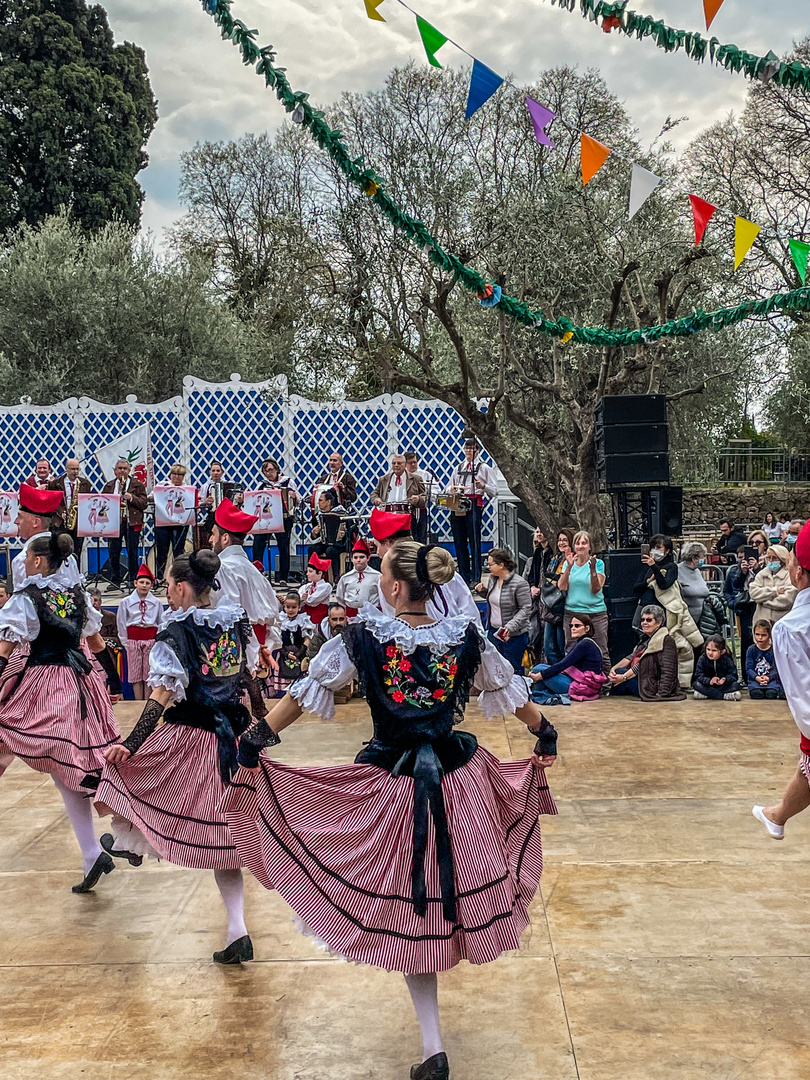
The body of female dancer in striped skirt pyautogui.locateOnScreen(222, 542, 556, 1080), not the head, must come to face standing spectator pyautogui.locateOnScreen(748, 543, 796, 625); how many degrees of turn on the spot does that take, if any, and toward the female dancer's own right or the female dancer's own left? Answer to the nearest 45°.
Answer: approximately 45° to the female dancer's own right

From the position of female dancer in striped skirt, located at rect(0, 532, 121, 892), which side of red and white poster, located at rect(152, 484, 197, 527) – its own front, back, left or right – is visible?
front

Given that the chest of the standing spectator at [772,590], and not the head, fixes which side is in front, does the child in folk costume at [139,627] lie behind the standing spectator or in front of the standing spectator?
in front

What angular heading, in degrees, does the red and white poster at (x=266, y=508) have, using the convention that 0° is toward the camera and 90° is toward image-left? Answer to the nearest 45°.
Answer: approximately 0°

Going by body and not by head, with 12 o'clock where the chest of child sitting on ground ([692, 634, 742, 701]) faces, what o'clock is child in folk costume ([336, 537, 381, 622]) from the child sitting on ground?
The child in folk costume is roughly at 3 o'clock from the child sitting on ground.

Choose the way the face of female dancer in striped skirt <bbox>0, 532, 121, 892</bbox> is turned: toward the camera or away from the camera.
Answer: away from the camera

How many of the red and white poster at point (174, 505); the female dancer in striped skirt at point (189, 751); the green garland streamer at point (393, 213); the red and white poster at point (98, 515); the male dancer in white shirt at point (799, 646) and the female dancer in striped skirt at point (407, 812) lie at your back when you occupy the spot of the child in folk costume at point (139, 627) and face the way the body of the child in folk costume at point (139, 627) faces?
2

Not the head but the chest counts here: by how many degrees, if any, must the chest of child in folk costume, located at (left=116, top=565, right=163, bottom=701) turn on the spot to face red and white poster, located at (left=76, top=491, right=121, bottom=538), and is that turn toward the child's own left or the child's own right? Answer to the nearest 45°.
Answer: approximately 180°
